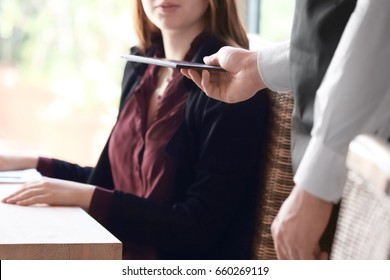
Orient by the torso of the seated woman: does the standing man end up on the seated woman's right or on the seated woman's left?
on the seated woman's left

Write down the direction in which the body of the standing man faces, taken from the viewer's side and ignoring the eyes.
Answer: to the viewer's left

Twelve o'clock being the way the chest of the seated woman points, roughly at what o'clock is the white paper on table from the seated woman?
The white paper on table is roughly at 2 o'clock from the seated woman.

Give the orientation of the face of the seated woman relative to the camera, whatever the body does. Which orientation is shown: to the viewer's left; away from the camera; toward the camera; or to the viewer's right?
toward the camera

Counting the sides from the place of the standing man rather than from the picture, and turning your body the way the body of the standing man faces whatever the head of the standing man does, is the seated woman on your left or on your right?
on your right

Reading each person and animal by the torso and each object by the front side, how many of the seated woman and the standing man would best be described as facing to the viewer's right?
0

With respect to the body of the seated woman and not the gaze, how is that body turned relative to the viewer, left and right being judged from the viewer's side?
facing the viewer and to the left of the viewer
